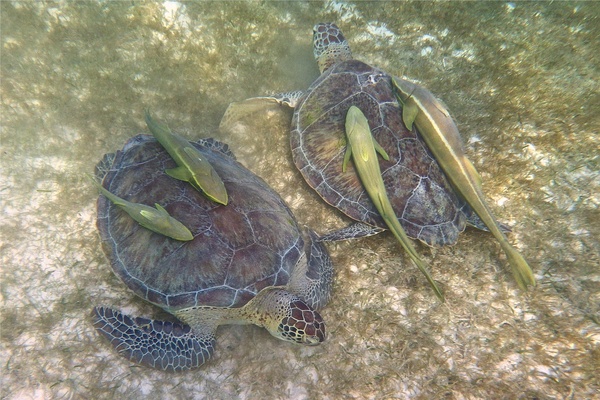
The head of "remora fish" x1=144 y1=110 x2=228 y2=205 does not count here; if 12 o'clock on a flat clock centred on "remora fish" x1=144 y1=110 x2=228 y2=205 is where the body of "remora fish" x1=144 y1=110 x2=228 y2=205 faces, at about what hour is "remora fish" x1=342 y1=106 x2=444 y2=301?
"remora fish" x1=342 y1=106 x2=444 y2=301 is roughly at 11 o'clock from "remora fish" x1=144 y1=110 x2=228 y2=205.

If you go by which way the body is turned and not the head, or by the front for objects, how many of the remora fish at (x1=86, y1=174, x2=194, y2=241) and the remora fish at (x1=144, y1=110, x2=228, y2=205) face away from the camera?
0

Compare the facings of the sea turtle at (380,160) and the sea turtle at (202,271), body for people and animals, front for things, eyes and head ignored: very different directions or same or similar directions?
very different directions

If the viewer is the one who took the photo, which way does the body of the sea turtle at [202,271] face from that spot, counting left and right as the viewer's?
facing the viewer and to the right of the viewer

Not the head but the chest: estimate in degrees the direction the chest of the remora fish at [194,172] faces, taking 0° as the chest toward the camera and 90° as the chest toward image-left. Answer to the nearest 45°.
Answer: approximately 315°

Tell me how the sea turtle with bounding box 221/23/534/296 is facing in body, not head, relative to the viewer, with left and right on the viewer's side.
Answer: facing away from the viewer and to the left of the viewer

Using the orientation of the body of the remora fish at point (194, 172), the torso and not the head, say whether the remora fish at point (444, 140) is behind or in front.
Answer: in front
